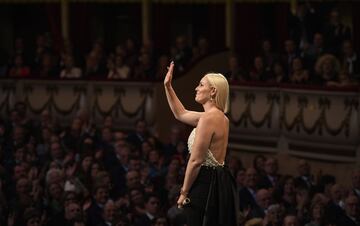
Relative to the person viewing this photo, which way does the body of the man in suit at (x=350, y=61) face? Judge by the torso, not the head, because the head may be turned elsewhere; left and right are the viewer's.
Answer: facing the viewer and to the left of the viewer

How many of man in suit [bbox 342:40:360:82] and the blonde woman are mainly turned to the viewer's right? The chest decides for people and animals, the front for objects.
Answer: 0

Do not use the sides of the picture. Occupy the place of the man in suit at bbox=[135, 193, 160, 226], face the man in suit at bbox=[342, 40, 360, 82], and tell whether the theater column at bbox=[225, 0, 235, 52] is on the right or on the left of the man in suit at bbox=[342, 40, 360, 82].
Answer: left

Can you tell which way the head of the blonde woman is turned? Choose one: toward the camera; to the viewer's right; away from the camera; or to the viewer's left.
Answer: to the viewer's left

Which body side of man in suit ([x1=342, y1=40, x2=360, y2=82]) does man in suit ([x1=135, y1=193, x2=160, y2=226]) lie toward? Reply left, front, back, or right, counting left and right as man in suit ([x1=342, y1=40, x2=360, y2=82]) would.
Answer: front
